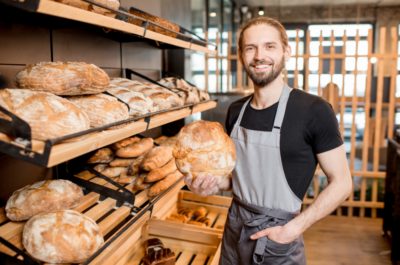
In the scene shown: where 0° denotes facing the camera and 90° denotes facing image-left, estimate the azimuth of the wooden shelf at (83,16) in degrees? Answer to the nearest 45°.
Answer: approximately 315°

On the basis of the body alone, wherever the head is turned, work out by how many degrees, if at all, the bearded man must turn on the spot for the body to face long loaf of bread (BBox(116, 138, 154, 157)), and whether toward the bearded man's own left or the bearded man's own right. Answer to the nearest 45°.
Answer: approximately 45° to the bearded man's own right

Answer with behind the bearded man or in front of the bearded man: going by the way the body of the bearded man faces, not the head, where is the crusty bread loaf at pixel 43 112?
in front

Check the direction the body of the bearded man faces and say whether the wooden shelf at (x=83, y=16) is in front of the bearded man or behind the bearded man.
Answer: in front

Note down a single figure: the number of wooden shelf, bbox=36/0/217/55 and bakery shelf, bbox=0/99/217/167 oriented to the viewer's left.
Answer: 0

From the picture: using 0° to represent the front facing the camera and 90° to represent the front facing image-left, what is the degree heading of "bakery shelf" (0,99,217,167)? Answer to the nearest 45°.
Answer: approximately 315°

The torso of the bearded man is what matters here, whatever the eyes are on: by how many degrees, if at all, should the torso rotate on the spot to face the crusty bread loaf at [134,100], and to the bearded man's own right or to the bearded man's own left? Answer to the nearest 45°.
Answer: approximately 45° to the bearded man's own right
